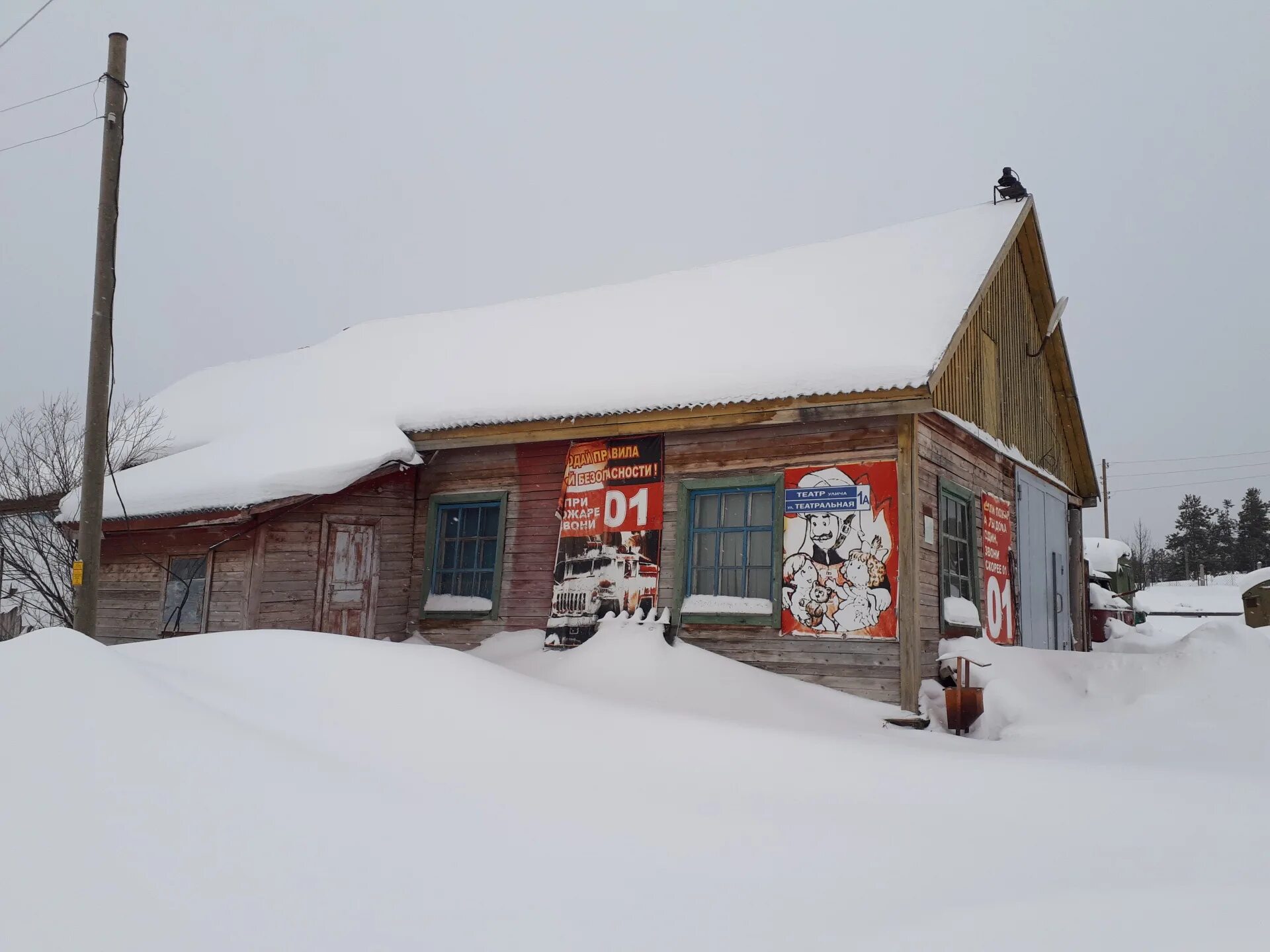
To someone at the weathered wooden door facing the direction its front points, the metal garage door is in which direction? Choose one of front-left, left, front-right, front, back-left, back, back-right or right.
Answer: left

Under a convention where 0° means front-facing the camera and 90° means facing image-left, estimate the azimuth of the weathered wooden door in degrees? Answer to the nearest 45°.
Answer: approximately 0°

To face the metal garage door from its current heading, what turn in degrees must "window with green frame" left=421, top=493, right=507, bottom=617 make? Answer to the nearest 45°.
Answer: approximately 90° to its left

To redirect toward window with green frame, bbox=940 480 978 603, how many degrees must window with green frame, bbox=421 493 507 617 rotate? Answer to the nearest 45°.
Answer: approximately 45° to its left

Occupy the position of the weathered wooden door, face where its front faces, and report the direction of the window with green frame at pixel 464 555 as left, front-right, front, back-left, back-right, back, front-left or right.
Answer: left

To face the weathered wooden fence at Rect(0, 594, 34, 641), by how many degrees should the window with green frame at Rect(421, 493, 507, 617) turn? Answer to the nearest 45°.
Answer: approximately 135° to its right

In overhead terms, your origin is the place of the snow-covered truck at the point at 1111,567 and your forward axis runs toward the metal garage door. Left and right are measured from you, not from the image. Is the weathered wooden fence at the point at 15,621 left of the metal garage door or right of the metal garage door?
right

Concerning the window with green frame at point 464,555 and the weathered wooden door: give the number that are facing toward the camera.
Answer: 2

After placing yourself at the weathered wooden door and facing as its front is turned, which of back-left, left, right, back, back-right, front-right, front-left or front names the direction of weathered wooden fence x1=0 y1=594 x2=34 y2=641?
back-right

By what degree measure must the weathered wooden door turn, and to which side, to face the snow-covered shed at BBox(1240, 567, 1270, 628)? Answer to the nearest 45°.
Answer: approximately 90° to its left
